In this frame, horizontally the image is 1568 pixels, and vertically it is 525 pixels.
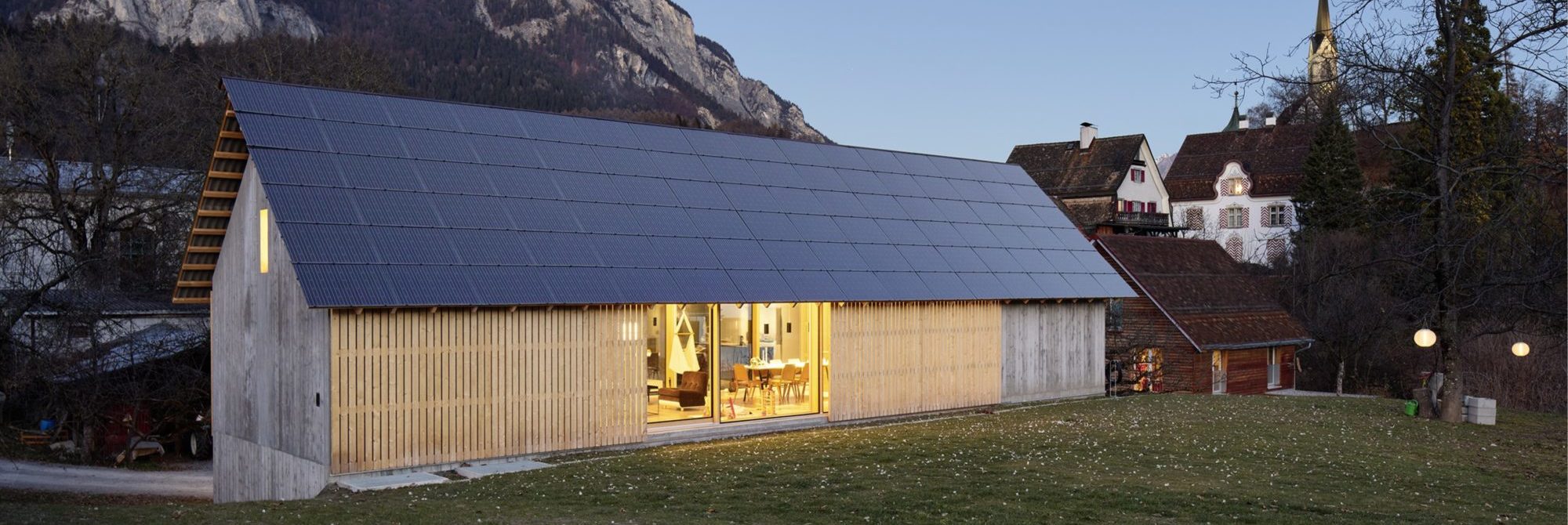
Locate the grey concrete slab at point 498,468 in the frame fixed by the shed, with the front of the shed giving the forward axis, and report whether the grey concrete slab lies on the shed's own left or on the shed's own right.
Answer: on the shed's own right

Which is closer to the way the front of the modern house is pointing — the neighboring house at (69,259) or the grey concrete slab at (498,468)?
the grey concrete slab

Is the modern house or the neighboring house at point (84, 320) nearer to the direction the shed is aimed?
the modern house

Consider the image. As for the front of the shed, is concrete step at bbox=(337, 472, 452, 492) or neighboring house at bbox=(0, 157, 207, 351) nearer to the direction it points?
the concrete step

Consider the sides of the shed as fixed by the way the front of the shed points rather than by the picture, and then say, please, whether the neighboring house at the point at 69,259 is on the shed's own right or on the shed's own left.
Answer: on the shed's own right

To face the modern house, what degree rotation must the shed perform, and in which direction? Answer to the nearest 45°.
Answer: approximately 45° to its right

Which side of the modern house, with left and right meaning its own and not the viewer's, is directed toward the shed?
left

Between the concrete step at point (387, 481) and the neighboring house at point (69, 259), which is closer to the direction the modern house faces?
the concrete step

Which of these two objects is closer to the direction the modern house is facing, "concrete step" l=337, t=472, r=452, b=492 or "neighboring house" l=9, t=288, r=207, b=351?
the concrete step

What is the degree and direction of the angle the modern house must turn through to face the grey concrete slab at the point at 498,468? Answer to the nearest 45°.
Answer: approximately 45° to its right
